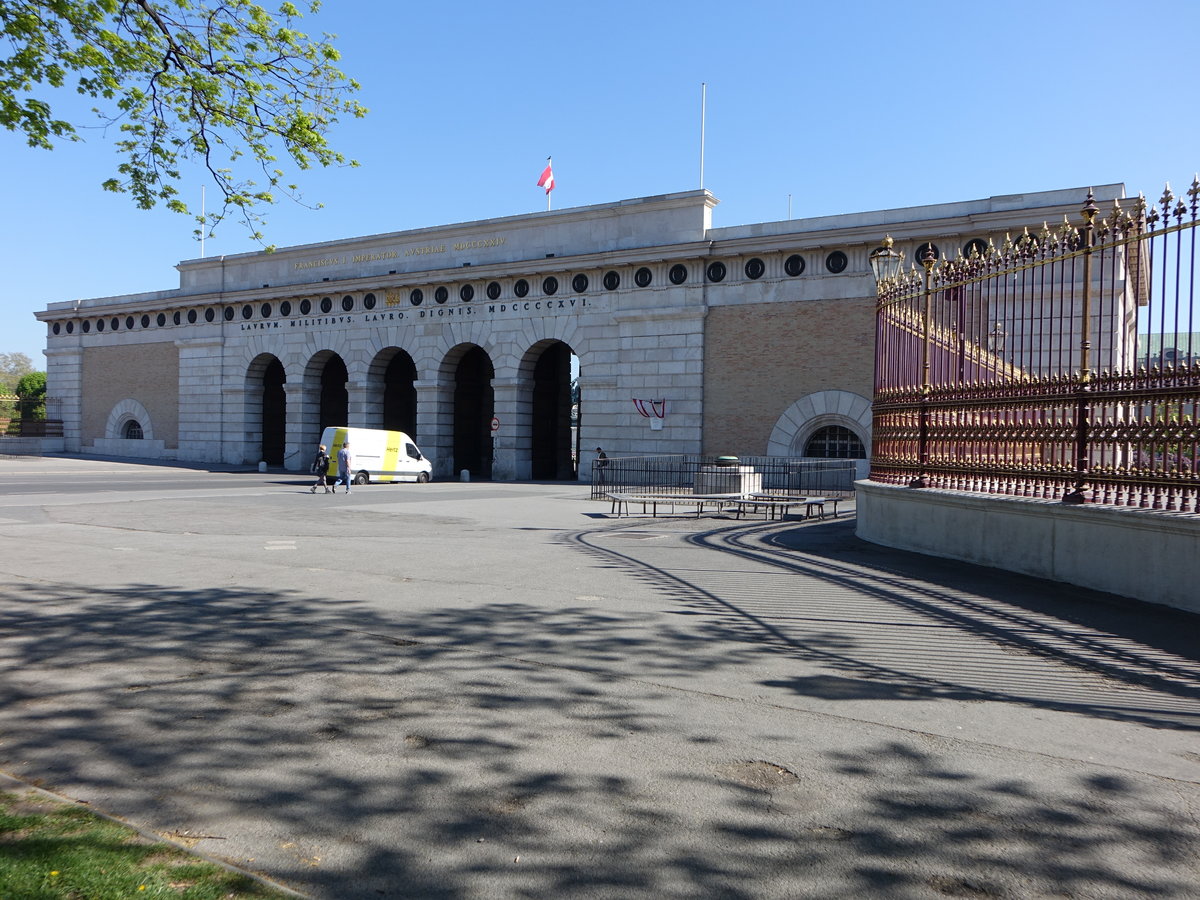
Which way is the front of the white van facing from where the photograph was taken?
facing away from the viewer and to the right of the viewer

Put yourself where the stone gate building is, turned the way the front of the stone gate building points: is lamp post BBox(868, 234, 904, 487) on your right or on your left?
on your left

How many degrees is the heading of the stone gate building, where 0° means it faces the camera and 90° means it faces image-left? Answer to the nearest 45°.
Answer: approximately 45°

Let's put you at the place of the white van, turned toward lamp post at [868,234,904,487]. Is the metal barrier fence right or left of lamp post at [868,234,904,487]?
left

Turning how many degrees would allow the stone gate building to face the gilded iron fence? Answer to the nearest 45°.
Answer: approximately 45° to its left
